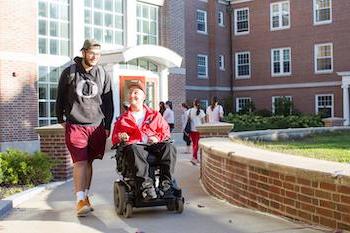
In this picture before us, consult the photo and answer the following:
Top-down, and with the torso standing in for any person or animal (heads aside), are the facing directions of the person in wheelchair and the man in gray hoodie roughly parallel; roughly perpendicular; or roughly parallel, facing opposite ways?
roughly parallel

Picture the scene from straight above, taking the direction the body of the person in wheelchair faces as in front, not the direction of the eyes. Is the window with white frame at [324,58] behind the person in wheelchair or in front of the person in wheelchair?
behind

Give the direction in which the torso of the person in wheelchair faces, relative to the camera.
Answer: toward the camera

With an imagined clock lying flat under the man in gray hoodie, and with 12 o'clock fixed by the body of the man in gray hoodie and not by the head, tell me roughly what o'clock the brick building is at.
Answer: The brick building is roughly at 6 o'clock from the man in gray hoodie.

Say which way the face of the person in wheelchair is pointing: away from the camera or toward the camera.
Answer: toward the camera

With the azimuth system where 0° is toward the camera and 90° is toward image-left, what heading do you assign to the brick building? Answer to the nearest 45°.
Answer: approximately 315°

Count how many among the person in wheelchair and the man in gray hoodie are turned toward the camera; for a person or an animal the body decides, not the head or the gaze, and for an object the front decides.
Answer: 2

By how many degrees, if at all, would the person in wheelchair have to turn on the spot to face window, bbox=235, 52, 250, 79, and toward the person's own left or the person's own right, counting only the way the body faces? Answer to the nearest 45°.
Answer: approximately 180°

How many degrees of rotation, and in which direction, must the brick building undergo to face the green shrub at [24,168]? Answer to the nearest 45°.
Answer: approximately 45° to its right

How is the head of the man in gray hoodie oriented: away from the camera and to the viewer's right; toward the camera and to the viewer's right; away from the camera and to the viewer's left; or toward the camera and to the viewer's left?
toward the camera and to the viewer's right

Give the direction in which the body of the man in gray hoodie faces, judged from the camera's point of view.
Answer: toward the camera
